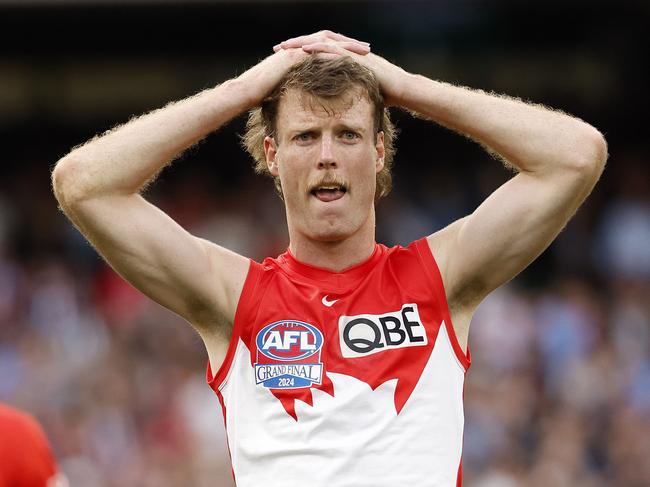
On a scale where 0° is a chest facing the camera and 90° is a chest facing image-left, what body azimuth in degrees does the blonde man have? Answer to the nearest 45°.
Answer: approximately 0°

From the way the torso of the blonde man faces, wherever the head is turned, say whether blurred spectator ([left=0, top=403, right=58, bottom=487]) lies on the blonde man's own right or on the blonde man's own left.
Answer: on the blonde man's own right
